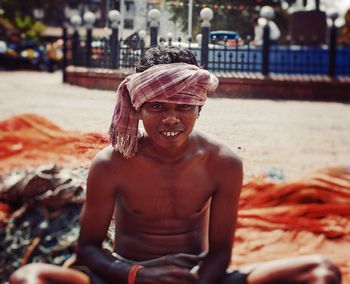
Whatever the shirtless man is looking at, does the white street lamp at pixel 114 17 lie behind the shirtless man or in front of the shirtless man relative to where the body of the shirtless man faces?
behind

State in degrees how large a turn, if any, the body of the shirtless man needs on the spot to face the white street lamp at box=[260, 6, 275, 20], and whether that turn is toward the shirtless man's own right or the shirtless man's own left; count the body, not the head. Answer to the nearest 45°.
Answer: approximately 180°

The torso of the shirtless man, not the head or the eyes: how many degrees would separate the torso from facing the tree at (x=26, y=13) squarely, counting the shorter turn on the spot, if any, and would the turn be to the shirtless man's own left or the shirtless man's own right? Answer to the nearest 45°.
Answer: approximately 180°

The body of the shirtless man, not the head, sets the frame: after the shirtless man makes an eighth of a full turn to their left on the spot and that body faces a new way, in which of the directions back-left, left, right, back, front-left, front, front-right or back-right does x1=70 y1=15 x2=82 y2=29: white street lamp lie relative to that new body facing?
back-left

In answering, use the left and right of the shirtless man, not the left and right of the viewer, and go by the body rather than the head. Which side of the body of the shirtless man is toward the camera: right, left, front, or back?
front

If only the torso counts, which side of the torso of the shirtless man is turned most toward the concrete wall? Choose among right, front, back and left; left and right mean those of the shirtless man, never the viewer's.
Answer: back
